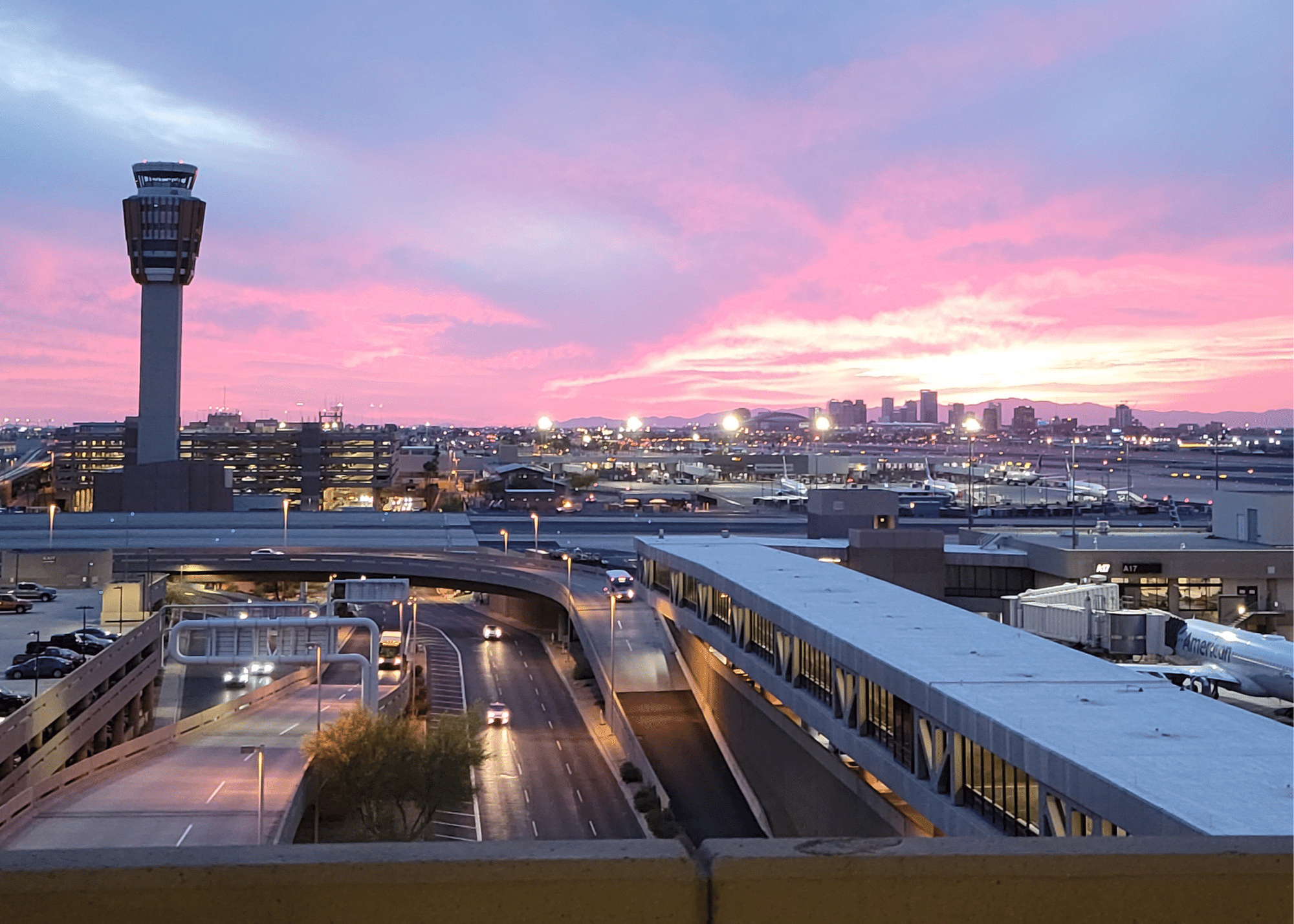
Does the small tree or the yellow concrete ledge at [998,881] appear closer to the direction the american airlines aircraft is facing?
the small tree

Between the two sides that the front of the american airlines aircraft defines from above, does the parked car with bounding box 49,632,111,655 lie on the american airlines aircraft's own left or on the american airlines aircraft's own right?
on the american airlines aircraft's own left

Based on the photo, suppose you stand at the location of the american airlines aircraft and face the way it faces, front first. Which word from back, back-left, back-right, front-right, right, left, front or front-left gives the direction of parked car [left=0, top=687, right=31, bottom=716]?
left

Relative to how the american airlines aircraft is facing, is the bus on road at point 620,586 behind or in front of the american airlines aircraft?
in front

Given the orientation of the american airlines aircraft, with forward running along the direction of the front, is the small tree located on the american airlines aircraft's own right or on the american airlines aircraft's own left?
on the american airlines aircraft's own left

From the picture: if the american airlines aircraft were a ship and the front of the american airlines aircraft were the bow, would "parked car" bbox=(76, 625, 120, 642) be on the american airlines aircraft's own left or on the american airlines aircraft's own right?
on the american airlines aircraft's own left

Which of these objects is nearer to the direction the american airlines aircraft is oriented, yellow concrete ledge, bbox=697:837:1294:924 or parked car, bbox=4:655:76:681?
the parked car

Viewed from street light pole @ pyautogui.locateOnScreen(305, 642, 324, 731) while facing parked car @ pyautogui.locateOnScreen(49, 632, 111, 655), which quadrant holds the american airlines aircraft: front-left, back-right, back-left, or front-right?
back-right

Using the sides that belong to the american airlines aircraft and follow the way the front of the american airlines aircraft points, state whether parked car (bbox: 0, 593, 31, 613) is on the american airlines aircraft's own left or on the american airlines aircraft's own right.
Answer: on the american airlines aircraft's own left

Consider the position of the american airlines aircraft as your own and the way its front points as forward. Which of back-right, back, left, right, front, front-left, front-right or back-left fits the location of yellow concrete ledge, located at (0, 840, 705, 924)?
back-left

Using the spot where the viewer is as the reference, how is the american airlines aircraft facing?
facing away from the viewer and to the left of the viewer
